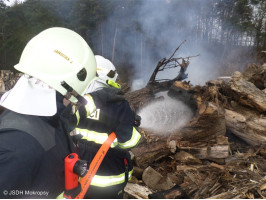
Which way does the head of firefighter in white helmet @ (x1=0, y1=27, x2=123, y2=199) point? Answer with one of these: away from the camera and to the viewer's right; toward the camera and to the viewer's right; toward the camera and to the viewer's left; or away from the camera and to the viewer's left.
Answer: away from the camera and to the viewer's right

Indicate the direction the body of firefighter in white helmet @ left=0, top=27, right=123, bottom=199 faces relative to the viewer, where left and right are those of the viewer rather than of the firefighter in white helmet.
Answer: facing away from the viewer and to the right of the viewer

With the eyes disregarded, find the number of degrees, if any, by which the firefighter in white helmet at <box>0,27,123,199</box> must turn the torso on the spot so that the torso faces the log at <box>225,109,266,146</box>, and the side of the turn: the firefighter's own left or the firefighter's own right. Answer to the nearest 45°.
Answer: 0° — they already face it

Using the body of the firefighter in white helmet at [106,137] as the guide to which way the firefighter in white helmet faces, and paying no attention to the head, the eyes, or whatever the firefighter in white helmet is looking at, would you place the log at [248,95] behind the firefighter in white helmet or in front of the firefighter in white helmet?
in front

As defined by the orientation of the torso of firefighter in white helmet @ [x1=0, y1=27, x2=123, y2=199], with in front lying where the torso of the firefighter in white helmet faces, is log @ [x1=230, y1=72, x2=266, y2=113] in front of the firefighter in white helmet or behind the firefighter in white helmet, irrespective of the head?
in front

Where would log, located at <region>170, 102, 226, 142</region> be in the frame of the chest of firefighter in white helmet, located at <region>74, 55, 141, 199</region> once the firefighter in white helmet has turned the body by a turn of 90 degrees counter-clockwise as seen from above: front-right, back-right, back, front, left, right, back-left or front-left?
right

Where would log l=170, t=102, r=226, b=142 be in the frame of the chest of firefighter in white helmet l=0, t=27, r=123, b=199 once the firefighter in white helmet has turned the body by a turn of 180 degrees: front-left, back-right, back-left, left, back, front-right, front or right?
back

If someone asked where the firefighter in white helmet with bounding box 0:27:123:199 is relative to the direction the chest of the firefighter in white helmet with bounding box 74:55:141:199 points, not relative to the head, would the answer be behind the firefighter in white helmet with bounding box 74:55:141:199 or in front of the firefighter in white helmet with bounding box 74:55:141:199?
behind

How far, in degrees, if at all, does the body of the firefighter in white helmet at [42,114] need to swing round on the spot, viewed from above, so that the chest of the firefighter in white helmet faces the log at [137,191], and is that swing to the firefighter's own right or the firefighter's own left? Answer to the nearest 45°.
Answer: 0° — they already face it

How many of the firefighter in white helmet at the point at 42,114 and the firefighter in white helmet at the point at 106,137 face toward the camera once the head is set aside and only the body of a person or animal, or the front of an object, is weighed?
0

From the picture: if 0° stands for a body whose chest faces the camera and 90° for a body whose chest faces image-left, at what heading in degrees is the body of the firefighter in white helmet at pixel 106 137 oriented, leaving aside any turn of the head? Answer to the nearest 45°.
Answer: approximately 225°

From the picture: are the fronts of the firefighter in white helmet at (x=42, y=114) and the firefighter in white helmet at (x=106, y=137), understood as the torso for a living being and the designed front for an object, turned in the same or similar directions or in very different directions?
same or similar directions

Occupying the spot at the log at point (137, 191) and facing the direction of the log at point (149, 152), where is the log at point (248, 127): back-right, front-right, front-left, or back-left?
front-right

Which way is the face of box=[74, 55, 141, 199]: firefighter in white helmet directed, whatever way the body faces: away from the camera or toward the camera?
away from the camera

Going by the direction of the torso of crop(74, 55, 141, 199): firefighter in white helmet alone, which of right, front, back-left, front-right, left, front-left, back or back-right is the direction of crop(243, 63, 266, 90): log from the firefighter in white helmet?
front
